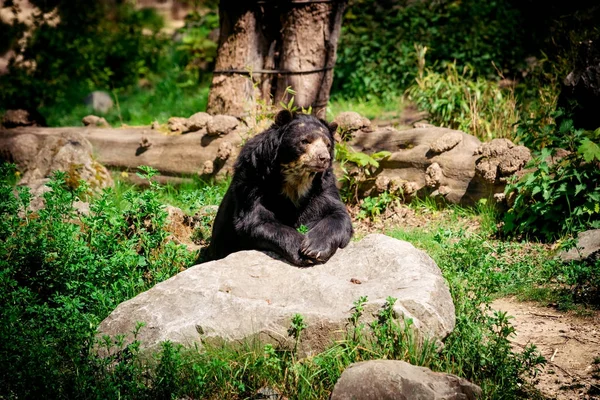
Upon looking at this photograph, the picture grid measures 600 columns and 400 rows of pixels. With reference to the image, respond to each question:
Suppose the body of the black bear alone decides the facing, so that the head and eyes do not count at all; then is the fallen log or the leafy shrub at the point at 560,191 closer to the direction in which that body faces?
the leafy shrub

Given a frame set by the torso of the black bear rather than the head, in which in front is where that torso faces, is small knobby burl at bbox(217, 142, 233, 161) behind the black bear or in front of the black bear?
behind

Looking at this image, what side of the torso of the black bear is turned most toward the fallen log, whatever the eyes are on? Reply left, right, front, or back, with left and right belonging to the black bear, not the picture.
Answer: back

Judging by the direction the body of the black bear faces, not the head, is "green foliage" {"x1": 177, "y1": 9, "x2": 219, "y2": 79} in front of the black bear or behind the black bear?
behind

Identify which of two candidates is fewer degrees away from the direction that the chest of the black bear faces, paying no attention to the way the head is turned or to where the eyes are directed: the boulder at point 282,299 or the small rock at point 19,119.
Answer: the boulder

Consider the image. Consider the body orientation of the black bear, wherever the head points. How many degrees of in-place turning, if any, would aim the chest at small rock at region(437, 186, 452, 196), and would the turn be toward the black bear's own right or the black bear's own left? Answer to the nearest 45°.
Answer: approximately 90° to the black bear's own left

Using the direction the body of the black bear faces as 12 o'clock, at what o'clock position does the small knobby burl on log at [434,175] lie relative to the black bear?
The small knobby burl on log is roughly at 9 o'clock from the black bear.

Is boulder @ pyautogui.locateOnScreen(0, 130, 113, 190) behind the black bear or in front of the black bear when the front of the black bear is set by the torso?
behind

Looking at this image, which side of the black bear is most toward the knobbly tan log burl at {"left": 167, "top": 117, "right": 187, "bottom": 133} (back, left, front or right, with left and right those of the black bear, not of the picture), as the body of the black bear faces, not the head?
back

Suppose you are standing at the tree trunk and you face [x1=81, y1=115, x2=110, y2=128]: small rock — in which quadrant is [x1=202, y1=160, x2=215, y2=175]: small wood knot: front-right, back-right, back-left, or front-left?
front-left

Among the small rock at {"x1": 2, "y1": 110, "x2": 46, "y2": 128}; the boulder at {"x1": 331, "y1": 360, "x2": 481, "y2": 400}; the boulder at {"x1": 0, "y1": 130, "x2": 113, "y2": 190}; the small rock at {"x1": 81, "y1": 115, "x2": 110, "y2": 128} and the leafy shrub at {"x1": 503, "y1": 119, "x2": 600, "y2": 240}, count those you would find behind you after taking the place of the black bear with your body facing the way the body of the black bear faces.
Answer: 3

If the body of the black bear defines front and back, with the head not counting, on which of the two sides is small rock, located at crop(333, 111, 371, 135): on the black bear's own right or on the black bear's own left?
on the black bear's own left

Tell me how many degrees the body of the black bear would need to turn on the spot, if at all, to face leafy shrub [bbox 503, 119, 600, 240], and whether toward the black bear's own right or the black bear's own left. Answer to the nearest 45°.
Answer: approximately 45° to the black bear's own left

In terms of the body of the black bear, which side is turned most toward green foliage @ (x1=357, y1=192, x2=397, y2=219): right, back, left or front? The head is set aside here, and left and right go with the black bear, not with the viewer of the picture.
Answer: left

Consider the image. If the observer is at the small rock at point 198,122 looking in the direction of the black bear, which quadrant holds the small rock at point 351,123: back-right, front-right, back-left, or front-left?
front-left

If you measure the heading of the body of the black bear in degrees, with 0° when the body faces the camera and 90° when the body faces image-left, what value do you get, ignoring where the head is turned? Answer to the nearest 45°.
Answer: approximately 315°
